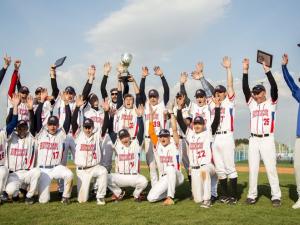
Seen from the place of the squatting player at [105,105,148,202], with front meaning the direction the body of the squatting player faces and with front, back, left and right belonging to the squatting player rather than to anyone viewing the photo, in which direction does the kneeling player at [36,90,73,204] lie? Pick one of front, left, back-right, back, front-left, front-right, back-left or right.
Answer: right

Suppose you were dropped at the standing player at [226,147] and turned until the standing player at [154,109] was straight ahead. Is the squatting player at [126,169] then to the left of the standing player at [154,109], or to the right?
left

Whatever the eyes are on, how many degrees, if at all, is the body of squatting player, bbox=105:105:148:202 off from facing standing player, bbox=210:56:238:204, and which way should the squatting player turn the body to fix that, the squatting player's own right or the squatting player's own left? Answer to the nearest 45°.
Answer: approximately 90° to the squatting player's own left

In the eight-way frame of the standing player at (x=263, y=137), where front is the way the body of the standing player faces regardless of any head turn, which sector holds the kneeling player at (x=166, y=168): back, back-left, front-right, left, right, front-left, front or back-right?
right

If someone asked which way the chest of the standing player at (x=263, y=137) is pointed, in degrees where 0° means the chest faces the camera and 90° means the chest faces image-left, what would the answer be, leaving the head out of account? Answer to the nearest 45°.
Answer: approximately 0°

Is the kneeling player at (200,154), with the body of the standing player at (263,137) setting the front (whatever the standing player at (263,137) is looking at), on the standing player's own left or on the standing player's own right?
on the standing player's own right

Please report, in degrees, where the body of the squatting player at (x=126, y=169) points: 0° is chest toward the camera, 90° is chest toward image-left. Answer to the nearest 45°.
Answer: approximately 0°

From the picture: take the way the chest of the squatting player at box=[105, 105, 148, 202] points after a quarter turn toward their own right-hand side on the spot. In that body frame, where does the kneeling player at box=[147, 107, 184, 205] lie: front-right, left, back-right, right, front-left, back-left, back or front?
back
